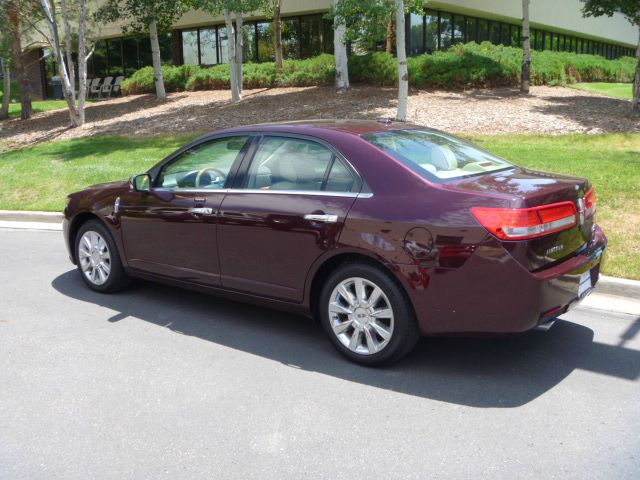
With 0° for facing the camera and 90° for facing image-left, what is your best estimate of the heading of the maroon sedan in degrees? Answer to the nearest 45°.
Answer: approximately 135°

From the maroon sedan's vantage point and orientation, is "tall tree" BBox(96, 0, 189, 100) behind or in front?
in front

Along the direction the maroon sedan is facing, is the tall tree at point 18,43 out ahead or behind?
ahead

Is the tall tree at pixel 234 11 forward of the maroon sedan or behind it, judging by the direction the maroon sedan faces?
forward

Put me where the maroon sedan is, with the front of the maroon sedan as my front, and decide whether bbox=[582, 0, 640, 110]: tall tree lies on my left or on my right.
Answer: on my right
